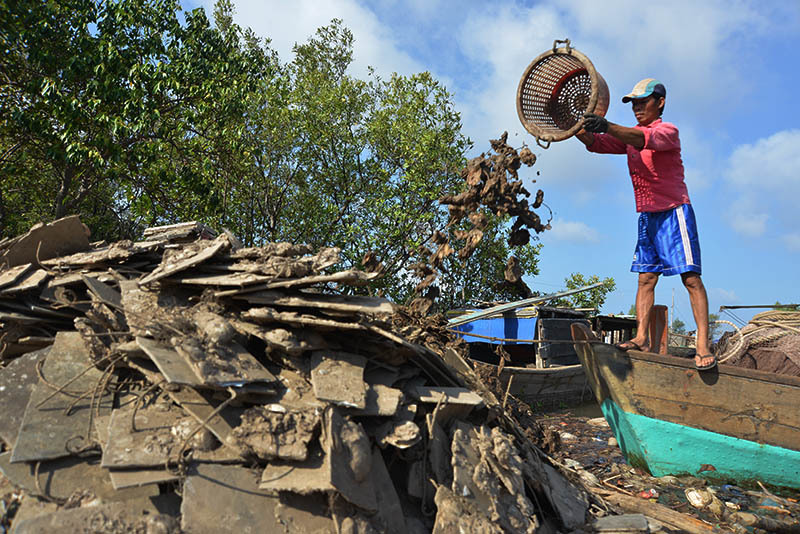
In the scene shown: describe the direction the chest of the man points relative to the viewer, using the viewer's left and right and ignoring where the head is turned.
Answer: facing the viewer and to the left of the viewer

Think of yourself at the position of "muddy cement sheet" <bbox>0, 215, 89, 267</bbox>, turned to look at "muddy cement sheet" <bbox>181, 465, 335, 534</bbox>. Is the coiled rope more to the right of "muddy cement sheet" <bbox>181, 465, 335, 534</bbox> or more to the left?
left

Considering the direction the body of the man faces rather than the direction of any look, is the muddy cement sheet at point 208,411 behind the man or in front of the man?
in front

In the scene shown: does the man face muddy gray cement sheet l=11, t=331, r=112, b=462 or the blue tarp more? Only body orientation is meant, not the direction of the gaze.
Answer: the muddy gray cement sheet

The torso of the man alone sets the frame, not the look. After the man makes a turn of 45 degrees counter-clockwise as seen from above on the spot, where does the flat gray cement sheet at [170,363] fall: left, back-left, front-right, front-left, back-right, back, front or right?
front-right

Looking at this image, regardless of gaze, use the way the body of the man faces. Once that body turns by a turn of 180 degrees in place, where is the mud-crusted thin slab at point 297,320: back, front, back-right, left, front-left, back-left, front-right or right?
back

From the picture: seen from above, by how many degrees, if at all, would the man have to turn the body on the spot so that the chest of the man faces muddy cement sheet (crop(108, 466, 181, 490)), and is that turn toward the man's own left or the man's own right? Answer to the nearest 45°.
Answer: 0° — they already face it

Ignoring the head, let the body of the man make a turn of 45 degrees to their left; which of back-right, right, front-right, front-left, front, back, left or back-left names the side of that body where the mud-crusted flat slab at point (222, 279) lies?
front-right

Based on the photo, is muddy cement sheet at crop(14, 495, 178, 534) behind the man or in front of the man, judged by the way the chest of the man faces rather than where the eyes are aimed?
in front

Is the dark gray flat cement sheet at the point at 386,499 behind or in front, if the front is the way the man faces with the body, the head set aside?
in front

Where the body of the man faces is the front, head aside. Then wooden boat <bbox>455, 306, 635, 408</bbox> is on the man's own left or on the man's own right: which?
on the man's own right

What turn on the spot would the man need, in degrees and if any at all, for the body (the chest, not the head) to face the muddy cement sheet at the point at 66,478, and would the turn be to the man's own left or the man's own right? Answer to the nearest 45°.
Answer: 0° — they already face it

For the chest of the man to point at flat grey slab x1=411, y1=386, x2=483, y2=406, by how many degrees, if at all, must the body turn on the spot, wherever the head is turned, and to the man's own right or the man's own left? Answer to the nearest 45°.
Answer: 0° — they already face it

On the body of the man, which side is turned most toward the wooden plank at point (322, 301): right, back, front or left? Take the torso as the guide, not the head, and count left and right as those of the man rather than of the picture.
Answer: front

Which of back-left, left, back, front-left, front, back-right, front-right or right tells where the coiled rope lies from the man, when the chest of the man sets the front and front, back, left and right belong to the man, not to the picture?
back

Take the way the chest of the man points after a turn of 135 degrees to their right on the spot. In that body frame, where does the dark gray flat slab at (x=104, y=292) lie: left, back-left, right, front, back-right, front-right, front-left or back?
back-left
